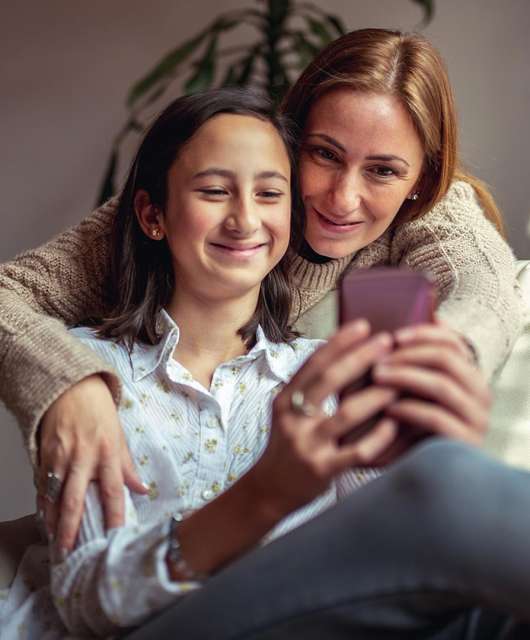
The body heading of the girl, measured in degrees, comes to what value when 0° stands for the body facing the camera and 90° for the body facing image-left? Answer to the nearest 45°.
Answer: approximately 315°
